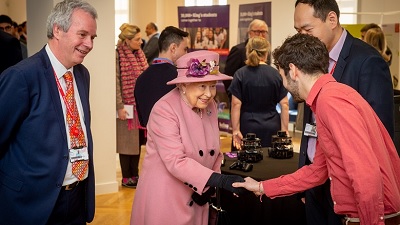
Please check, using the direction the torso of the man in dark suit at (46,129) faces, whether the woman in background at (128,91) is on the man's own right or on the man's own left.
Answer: on the man's own left

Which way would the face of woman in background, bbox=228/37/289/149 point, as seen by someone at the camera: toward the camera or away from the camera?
away from the camera

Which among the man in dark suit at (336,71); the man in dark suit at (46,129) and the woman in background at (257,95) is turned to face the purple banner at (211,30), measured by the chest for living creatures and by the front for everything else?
the woman in background

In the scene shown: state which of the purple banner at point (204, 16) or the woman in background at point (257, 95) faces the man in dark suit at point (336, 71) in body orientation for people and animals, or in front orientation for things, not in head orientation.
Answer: the purple banner

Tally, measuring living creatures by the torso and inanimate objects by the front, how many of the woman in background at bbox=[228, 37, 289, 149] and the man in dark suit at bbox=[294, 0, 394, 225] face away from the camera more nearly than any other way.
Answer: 1

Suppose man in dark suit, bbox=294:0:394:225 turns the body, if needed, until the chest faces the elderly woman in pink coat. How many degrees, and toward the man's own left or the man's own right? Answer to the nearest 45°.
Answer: approximately 45° to the man's own right

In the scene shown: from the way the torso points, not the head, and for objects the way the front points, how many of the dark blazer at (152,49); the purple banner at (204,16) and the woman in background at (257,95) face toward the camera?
1

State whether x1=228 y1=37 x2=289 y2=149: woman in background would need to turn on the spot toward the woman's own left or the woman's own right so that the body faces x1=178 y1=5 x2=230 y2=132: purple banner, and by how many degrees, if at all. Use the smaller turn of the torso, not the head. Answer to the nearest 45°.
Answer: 0° — they already face it

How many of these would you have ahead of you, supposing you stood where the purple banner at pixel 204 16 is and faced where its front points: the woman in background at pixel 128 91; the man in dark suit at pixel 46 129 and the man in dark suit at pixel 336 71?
3

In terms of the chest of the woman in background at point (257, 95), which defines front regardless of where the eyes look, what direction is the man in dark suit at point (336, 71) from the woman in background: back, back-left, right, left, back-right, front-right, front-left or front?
back

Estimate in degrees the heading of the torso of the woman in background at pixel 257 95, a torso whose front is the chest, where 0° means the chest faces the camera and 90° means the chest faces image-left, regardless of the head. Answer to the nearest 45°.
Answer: approximately 180°
